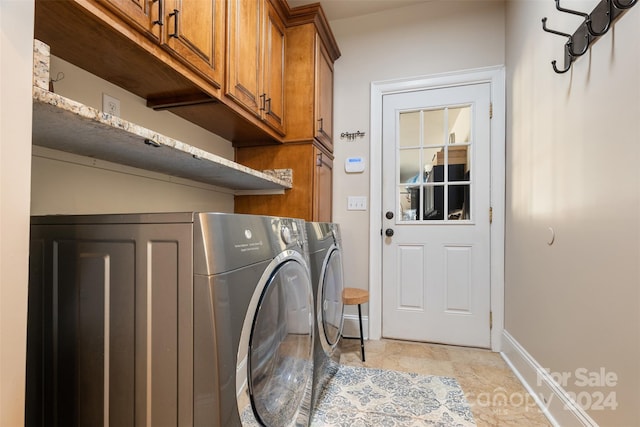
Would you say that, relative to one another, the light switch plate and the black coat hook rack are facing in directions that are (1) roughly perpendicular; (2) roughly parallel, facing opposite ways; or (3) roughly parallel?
roughly perpendicular

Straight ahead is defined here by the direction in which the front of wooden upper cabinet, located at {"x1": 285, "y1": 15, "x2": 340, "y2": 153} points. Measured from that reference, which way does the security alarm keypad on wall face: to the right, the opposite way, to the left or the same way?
to the right

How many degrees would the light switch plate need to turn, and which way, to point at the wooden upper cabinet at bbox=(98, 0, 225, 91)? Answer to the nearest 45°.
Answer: approximately 45° to its right

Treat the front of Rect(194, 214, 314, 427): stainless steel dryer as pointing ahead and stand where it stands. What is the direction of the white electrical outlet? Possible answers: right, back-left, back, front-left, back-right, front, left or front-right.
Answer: back

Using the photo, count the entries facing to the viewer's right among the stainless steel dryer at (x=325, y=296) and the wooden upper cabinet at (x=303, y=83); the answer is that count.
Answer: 2

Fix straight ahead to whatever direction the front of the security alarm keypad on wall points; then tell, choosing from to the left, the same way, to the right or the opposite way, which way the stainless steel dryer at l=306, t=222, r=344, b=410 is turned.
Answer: to the left

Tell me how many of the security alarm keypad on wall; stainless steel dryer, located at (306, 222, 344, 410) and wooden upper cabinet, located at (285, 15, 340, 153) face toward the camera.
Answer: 1

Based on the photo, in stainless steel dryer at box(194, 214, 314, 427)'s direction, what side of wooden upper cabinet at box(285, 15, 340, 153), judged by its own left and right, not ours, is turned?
right
